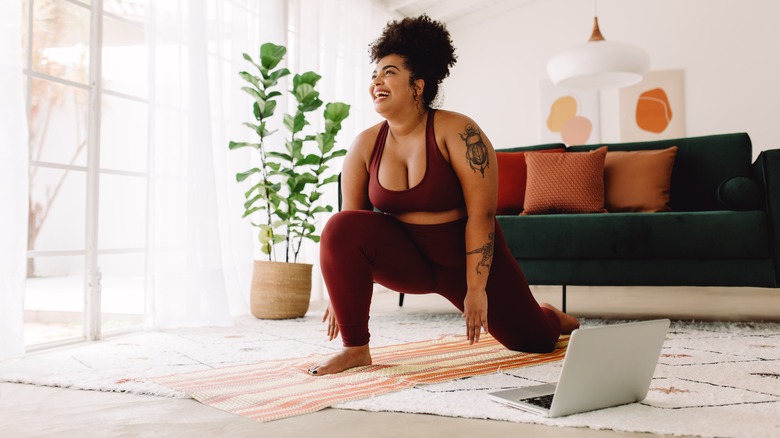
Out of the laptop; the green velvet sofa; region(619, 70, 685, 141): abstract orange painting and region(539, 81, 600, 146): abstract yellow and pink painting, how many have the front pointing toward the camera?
3

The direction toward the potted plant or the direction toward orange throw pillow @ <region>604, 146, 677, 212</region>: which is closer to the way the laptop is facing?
the potted plant

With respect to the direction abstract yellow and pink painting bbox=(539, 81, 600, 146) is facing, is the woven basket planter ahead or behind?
ahead

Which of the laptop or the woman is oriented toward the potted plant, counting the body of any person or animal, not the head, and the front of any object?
the laptop

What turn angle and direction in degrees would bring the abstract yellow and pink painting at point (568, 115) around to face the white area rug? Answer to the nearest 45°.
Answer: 0° — it already faces it

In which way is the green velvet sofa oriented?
toward the camera

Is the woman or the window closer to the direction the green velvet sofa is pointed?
the woman

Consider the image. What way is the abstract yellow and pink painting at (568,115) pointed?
toward the camera

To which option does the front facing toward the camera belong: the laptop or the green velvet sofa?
the green velvet sofa

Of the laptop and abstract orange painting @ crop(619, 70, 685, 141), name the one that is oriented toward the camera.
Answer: the abstract orange painting

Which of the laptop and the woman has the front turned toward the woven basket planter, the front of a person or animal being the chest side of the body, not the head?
the laptop

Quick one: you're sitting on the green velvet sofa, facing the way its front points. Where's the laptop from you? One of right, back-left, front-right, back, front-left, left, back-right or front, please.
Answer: front

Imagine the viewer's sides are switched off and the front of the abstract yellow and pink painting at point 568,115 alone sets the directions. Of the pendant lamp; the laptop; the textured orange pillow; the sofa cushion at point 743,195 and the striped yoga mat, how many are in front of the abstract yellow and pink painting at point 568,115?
5

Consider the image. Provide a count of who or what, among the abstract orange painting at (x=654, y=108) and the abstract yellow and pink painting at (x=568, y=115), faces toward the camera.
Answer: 2

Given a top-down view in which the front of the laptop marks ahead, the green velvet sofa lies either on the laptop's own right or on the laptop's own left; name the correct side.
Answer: on the laptop's own right

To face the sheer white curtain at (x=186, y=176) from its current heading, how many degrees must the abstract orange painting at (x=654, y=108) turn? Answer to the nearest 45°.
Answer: approximately 45° to its right
